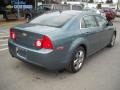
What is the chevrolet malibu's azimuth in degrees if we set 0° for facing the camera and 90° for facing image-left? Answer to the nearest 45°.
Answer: approximately 225°
